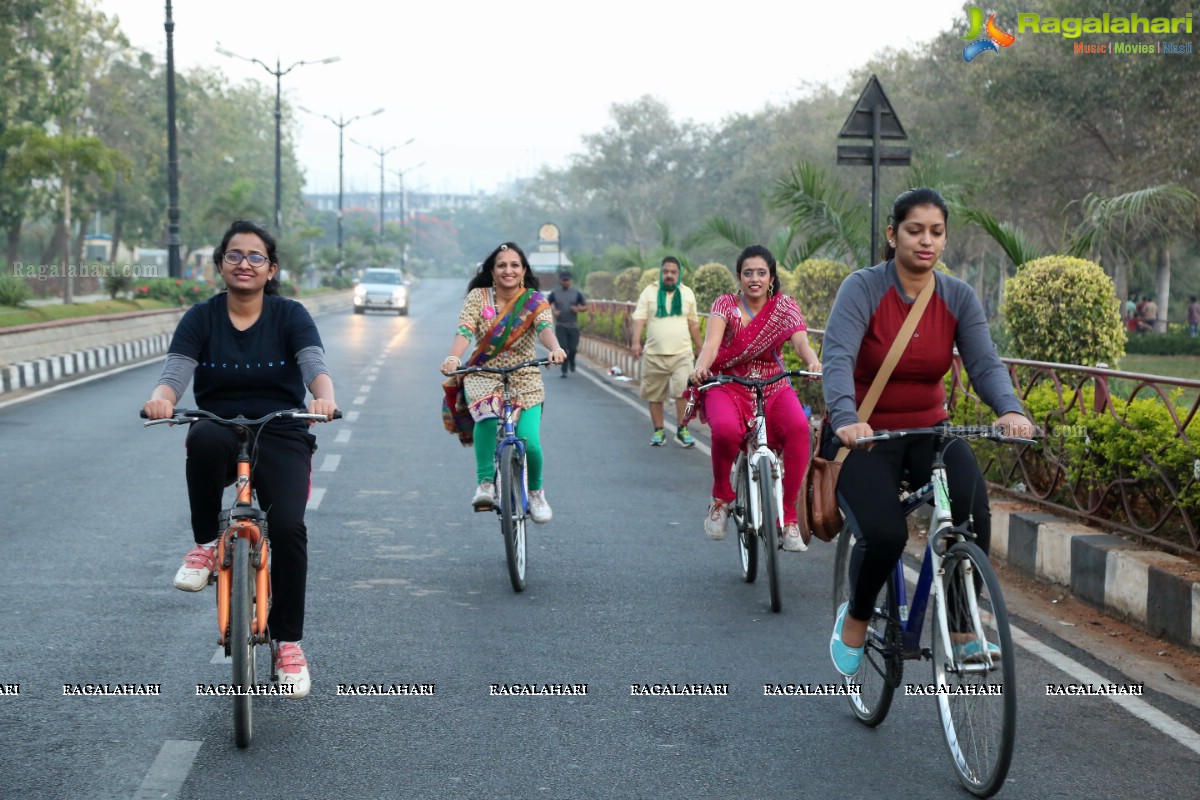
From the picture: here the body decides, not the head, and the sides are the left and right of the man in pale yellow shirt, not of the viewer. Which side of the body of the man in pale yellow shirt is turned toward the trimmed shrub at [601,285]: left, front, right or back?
back

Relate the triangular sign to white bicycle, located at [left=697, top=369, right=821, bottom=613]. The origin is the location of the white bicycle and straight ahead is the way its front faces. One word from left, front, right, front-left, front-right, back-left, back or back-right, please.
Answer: back

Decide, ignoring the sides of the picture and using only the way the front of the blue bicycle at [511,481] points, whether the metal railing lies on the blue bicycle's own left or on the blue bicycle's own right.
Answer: on the blue bicycle's own left

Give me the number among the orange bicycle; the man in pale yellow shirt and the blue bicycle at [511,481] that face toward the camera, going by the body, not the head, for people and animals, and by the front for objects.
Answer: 3

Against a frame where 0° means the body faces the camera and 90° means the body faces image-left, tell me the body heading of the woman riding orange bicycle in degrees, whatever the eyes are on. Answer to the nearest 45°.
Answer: approximately 0°

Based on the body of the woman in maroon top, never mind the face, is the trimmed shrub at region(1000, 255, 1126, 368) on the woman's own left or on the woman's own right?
on the woman's own left

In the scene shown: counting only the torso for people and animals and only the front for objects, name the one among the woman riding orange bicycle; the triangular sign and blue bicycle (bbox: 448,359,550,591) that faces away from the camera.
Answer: the triangular sign

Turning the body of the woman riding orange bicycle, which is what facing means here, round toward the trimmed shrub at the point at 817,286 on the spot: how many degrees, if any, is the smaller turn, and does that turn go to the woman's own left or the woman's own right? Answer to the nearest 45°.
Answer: approximately 135° to the woman's own left

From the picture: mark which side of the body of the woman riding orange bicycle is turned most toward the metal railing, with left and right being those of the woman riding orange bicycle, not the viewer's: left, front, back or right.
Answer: left

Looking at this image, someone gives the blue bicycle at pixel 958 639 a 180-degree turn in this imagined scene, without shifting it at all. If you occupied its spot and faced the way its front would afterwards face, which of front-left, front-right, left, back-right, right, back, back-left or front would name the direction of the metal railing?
front-right

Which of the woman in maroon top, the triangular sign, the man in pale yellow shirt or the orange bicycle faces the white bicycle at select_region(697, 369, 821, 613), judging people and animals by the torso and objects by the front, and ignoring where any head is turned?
the man in pale yellow shirt

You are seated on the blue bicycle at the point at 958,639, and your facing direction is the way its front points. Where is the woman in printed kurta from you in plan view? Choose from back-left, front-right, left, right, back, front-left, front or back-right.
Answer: back

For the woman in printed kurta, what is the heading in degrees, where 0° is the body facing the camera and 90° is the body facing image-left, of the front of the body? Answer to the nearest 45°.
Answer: approximately 0°

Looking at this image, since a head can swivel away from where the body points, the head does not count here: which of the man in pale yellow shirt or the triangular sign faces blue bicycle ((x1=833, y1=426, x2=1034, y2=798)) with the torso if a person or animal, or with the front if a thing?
the man in pale yellow shirt

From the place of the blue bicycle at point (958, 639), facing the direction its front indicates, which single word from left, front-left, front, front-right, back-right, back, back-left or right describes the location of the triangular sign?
back-left

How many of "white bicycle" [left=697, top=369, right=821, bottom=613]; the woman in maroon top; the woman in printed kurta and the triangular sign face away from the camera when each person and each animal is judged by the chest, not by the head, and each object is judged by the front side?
1

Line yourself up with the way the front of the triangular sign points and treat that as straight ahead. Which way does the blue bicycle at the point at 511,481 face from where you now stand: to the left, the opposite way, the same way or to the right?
the opposite way
